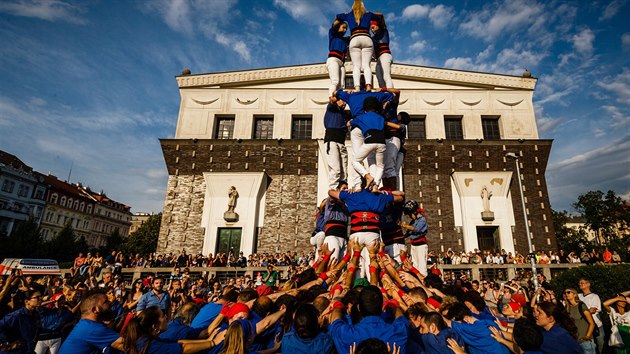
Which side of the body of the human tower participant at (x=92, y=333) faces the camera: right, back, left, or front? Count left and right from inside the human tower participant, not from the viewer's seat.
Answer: right

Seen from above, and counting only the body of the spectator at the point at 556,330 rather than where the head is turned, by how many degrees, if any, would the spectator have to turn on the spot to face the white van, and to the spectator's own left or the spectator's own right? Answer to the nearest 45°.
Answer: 0° — they already face it

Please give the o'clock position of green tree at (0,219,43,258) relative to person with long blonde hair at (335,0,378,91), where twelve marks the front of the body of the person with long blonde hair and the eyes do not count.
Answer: The green tree is roughly at 10 o'clock from the person with long blonde hair.

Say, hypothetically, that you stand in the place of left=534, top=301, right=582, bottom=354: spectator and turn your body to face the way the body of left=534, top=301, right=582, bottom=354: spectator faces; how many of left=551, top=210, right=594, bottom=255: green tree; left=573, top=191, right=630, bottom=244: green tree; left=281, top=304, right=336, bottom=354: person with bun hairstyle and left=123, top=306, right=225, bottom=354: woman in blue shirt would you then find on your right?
2

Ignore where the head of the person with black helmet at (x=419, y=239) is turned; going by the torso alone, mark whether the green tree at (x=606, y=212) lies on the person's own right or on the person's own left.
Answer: on the person's own right

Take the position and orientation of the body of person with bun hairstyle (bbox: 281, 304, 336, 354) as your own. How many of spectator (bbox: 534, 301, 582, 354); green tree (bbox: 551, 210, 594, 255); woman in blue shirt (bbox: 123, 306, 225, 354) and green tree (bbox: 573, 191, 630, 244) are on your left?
1

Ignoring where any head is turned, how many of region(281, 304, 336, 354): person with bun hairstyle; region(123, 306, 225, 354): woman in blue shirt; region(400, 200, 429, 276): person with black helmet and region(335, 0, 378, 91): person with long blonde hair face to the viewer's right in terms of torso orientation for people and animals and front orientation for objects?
1

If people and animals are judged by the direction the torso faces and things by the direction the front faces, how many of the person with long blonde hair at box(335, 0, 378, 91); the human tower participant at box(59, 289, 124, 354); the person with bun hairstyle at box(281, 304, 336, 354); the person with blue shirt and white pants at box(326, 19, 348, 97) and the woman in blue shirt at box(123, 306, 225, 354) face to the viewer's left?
0

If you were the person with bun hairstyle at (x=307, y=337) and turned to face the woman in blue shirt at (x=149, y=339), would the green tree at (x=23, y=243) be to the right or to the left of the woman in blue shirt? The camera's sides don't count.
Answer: right

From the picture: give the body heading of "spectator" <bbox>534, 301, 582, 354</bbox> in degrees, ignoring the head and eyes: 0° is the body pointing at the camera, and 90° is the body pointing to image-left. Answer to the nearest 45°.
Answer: approximately 90°

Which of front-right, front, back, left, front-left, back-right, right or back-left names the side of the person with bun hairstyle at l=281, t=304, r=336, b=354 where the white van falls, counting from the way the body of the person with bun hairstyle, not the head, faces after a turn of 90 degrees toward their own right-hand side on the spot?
back-left

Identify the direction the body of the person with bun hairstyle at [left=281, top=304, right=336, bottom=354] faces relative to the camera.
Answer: away from the camera

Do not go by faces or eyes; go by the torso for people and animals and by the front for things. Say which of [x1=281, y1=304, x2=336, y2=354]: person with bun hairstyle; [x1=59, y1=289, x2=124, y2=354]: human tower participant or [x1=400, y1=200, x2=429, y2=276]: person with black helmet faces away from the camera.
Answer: [x1=281, y1=304, x2=336, y2=354]: person with bun hairstyle
